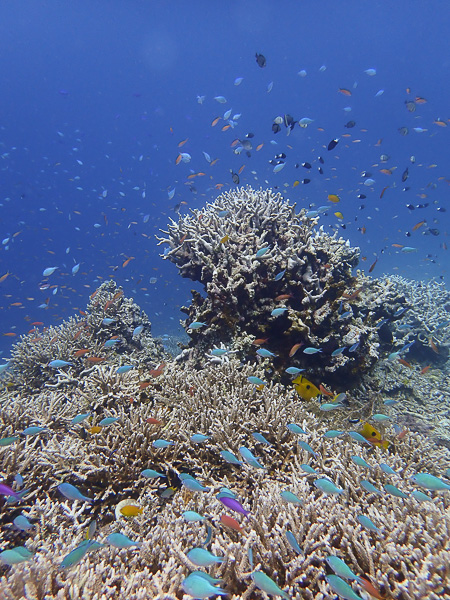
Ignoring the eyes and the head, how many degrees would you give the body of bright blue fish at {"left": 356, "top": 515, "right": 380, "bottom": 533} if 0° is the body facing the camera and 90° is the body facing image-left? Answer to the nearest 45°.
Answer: approximately 90°

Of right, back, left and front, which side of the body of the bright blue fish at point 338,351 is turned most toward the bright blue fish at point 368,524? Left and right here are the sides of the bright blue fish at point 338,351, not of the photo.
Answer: left

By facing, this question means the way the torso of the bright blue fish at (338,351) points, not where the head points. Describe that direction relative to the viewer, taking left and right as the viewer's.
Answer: facing to the left of the viewer

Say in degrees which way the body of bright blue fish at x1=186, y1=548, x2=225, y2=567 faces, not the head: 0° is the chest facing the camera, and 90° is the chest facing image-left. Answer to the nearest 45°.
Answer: approximately 90°

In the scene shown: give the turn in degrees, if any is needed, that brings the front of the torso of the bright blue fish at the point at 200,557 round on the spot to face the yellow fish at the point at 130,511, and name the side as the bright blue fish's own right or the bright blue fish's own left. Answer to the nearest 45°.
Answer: approximately 45° to the bright blue fish's own right

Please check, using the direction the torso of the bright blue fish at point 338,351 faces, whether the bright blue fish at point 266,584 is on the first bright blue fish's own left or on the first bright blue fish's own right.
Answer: on the first bright blue fish's own left

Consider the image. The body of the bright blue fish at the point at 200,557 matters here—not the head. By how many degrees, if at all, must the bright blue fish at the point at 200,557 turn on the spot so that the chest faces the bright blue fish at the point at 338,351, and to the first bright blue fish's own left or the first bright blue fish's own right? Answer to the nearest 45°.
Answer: approximately 135° to the first bright blue fish's own right
